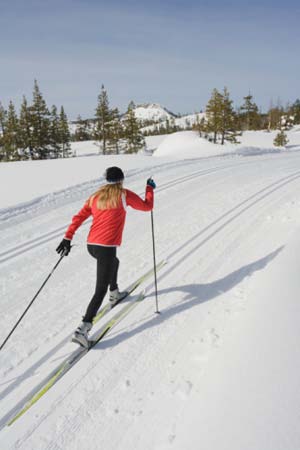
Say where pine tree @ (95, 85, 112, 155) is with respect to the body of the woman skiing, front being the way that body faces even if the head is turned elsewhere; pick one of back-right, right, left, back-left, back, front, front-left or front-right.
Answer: front-left

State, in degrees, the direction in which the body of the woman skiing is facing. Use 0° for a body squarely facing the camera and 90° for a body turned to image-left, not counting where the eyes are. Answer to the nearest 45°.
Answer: approximately 225°

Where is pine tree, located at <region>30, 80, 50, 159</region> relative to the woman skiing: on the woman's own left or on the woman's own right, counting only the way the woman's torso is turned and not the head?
on the woman's own left

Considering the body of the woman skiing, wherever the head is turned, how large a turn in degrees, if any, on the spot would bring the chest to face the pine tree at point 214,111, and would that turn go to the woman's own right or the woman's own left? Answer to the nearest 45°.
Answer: approximately 45° to the woman's own left

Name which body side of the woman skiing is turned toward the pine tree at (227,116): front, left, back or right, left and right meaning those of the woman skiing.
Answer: front

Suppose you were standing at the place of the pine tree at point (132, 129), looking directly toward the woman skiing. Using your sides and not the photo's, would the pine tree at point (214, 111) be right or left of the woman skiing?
left

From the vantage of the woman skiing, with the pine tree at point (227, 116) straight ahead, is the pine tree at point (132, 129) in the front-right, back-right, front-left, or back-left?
front-left

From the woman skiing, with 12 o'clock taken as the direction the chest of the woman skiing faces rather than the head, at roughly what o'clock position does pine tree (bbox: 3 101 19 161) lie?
The pine tree is roughly at 10 o'clock from the woman skiing.

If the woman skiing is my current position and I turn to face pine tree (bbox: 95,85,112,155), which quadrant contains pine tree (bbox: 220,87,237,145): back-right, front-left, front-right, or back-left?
front-right
